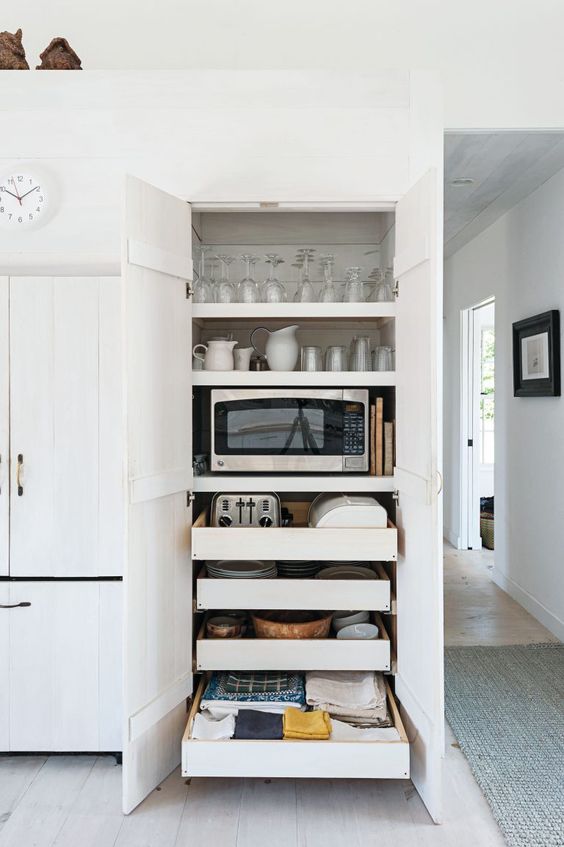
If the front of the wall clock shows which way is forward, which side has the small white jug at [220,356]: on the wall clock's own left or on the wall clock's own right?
on the wall clock's own left

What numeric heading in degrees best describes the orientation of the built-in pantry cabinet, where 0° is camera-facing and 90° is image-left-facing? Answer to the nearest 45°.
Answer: approximately 0°

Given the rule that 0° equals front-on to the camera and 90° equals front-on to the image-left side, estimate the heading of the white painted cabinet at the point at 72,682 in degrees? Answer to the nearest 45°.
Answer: approximately 0°
